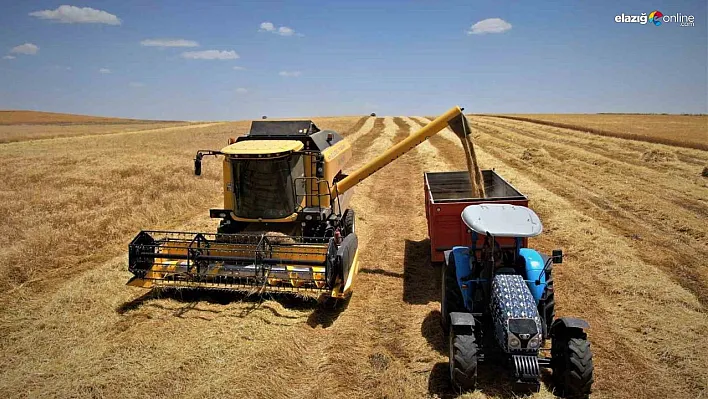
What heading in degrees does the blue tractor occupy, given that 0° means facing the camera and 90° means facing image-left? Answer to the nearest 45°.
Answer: approximately 0°
